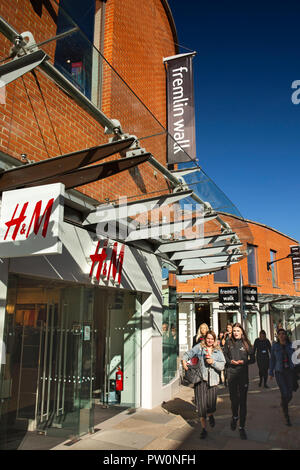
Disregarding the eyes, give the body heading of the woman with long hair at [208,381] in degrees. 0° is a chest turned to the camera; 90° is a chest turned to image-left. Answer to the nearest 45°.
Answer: approximately 0°

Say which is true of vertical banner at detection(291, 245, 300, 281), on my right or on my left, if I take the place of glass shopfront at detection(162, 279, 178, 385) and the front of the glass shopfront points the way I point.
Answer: on my left

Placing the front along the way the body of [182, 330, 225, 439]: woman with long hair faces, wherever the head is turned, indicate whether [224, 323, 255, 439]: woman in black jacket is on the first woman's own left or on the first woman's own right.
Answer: on the first woman's own left

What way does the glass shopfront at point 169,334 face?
to the viewer's right

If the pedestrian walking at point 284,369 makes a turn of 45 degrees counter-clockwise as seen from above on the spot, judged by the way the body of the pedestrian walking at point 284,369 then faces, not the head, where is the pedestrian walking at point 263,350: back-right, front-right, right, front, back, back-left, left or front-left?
back-left

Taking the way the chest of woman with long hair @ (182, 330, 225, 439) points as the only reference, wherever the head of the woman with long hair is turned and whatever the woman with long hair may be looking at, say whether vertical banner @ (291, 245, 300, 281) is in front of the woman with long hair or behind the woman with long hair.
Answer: behind

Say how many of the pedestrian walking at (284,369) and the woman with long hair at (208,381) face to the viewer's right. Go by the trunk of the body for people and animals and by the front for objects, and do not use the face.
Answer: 0

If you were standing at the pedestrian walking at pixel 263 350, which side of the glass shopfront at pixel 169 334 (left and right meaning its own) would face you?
front
